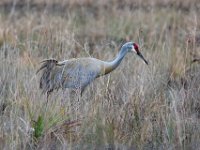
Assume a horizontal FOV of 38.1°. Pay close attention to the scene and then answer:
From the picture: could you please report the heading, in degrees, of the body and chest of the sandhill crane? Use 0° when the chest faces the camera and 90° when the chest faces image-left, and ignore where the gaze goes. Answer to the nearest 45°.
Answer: approximately 270°
